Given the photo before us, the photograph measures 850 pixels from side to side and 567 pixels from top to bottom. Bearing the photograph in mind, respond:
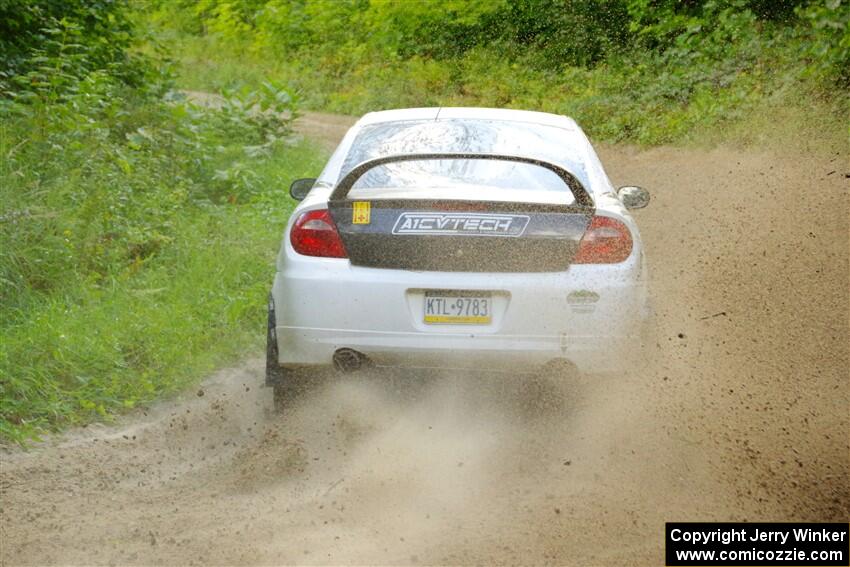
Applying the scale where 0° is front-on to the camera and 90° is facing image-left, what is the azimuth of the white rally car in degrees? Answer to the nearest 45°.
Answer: approximately 180°
